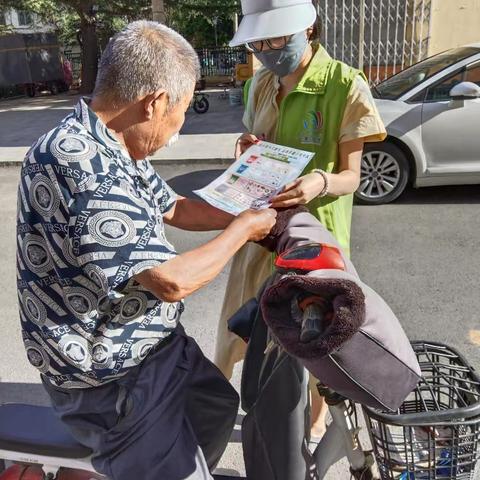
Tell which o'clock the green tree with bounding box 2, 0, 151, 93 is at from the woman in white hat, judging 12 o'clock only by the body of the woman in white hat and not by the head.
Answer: The green tree is roughly at 4 o'clock from the woman in white hat.

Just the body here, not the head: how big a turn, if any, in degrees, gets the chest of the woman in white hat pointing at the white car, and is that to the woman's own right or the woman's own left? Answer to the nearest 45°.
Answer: approximately 135° to the woman's own right

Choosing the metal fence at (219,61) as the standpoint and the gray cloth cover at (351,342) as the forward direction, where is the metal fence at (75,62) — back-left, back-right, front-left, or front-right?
back-right

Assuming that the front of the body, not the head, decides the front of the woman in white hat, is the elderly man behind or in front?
in front

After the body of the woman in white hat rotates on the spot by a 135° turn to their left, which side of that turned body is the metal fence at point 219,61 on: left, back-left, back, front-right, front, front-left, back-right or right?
left

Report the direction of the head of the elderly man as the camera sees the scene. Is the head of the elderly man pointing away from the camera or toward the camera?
away from the camera

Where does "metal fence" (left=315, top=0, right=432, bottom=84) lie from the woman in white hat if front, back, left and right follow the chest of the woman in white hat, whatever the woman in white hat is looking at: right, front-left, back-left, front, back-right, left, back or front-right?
back-right

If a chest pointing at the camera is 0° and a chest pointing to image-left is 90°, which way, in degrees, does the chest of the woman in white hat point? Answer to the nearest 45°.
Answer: approximately 45°
